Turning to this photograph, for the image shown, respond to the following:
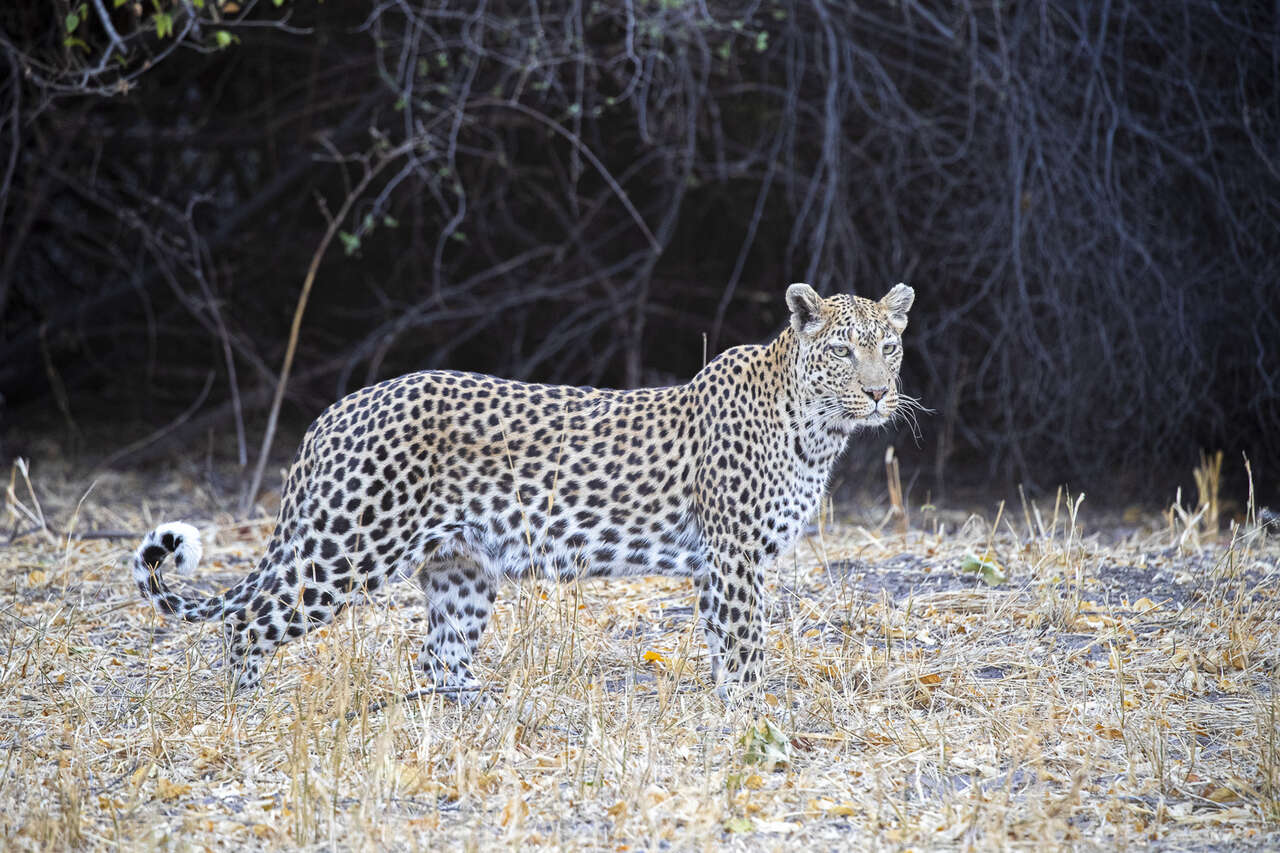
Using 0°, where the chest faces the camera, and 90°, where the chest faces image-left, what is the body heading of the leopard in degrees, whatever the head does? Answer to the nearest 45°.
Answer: approximately 270°

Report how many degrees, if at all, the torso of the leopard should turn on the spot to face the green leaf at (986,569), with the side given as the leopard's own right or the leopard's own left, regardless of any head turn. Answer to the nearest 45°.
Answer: approximately 45° to the leopard's own left

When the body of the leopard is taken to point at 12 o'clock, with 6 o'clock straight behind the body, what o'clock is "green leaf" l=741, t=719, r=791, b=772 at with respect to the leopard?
The green leaf is roughly at 2 o'clock from the leopard.
